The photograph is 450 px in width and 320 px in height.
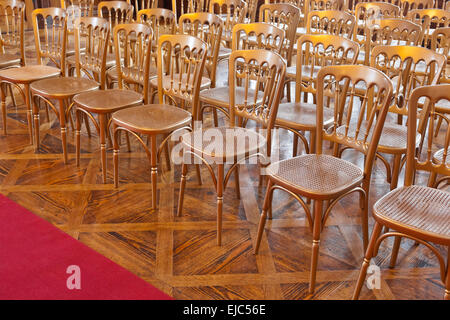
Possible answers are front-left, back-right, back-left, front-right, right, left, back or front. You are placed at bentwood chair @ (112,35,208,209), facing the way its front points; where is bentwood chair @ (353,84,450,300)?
left

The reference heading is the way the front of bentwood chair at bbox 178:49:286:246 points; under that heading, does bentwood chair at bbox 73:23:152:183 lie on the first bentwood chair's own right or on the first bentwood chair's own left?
on the first bentwood chair's own right

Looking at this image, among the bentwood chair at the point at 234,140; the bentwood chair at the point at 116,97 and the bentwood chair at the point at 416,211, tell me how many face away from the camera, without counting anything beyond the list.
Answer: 0

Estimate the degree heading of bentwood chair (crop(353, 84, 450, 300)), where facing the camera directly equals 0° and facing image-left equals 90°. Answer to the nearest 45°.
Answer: approximately 45°

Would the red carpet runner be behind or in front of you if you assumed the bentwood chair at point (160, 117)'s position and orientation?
in front

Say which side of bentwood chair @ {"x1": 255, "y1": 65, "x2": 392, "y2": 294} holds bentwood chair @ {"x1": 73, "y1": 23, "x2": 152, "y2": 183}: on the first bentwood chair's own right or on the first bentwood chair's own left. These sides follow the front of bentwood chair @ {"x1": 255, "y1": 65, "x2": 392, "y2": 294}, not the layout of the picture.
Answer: on the first bentwood chair's own right

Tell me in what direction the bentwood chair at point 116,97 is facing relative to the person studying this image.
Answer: facing the viewer and to the left of the viewer

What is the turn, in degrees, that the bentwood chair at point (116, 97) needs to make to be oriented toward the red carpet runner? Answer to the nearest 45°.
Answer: approximately 45° to its left

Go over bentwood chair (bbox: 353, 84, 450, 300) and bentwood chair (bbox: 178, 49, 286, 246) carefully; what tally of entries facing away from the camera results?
0

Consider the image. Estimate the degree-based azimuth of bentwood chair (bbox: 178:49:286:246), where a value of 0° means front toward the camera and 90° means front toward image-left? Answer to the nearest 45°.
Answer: approximately 45°

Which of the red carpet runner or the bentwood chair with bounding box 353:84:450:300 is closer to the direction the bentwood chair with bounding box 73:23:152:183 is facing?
the red carpet runner

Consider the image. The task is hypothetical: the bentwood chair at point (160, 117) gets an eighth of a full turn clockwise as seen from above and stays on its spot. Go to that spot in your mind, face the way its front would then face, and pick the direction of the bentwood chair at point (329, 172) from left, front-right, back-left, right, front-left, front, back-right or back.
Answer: back-left
